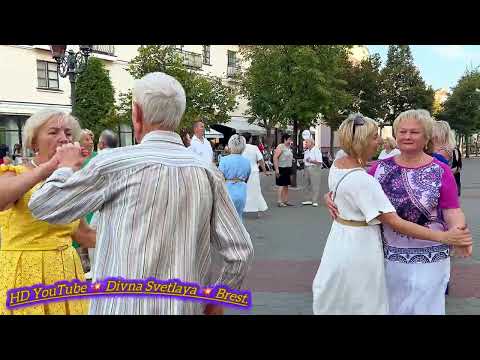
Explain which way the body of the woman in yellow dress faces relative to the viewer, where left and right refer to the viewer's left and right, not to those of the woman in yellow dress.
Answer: facing the viewer and to the right of the viewer

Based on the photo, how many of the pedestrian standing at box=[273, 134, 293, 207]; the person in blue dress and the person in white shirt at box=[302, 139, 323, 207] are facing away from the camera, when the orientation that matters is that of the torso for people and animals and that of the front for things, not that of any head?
1

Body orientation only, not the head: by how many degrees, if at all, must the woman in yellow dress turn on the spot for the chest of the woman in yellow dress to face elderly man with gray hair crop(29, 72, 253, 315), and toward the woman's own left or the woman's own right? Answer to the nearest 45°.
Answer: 0° — they already face them

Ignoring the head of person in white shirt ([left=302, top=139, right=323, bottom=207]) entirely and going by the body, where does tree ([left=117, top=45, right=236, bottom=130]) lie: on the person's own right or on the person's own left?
on the person's own right

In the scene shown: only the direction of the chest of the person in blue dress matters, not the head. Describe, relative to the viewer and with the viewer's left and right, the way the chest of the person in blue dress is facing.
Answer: facing away from the viewer

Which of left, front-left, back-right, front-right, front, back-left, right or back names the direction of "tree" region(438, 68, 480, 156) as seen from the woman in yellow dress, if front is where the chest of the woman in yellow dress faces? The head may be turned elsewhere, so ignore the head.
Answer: left

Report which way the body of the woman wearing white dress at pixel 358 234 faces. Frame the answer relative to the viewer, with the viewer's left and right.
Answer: facing away from the viewer and to the right of the viewer

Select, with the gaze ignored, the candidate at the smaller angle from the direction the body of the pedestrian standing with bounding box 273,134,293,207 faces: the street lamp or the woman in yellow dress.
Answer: the woman in yellow dress

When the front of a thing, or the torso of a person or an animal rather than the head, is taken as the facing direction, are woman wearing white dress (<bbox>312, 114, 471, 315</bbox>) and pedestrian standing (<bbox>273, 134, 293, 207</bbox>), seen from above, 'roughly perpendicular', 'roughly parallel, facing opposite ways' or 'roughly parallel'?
roughly perpendicular

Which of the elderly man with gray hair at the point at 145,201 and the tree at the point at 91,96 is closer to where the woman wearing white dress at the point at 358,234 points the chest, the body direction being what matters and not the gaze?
the tree

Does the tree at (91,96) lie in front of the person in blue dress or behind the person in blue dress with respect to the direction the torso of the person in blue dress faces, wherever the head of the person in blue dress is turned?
in front

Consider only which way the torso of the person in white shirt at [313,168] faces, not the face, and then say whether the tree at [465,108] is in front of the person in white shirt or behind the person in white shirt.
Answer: behind

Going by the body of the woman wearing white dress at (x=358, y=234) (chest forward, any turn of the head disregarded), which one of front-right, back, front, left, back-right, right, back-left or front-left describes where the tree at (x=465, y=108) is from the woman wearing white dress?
front-left

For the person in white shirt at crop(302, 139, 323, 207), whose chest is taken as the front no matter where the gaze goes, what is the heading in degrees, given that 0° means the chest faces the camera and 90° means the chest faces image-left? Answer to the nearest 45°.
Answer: approximately 45°

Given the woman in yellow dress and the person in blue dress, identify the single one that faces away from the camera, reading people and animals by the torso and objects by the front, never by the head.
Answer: the person in blue dress

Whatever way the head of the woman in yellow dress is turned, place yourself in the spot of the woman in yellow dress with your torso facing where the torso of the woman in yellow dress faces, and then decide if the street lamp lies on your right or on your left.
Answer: on your left
